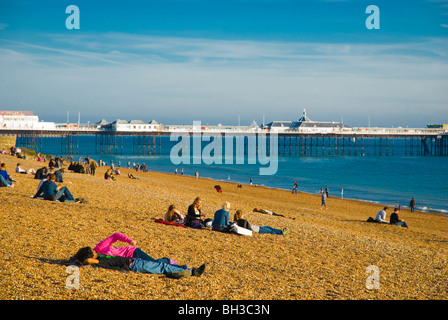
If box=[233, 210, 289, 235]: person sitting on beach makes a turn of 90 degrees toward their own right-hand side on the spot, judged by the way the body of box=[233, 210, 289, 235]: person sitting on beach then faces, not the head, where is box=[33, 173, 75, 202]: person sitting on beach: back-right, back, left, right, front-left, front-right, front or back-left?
right

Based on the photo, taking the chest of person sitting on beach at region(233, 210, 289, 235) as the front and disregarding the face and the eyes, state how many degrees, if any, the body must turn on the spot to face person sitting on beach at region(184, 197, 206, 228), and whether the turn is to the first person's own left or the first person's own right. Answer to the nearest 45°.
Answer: approximately 180°

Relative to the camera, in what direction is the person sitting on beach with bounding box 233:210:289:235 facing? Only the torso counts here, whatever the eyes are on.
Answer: to the viewer's right

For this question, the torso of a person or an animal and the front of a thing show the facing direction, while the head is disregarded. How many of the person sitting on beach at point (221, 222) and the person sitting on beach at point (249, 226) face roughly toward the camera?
0

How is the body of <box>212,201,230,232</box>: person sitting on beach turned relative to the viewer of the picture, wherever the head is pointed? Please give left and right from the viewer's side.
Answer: facing away from the viewer and to the right of the viewer

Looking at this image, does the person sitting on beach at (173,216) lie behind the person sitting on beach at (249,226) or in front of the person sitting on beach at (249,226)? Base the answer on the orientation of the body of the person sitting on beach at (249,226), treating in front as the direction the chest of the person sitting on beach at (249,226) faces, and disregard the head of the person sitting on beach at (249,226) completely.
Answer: behind
